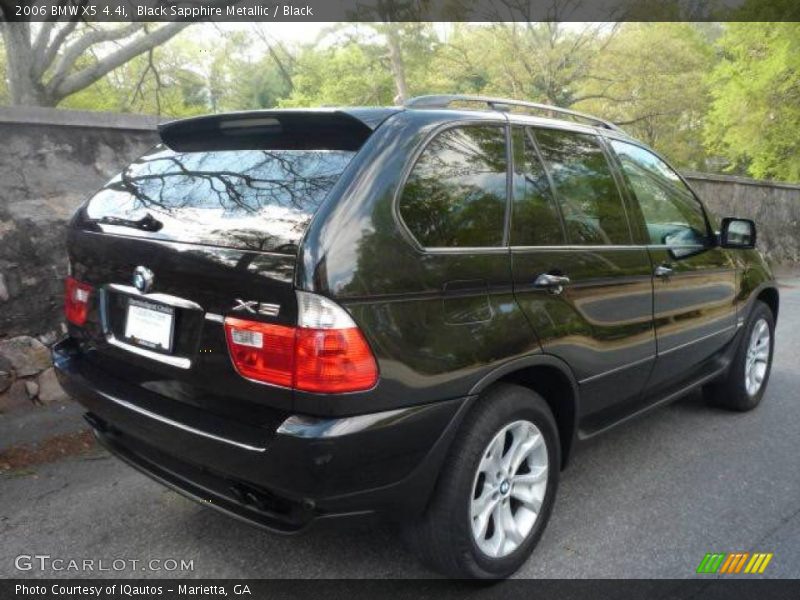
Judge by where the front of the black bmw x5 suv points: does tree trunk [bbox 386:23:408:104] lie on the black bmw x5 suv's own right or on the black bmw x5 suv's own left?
on the black bmw x5 suv's own left

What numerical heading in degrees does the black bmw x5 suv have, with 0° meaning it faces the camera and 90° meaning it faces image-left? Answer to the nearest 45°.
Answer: approximately 225°
